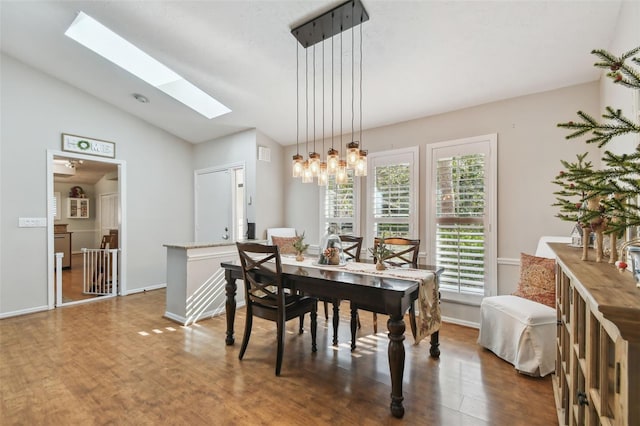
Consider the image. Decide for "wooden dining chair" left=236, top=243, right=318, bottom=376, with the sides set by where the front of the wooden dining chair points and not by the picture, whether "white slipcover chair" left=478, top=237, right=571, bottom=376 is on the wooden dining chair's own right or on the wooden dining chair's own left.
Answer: on the wooden dining chair's own right

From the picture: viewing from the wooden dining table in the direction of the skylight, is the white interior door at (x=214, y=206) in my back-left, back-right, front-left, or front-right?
front-right

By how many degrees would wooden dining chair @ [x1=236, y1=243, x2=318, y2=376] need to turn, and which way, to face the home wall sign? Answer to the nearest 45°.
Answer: approximately 90° to its left

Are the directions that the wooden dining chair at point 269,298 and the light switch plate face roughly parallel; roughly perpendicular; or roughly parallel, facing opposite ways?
roughly perpendicular

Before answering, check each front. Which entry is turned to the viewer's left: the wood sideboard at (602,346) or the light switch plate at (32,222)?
the wood sideboard

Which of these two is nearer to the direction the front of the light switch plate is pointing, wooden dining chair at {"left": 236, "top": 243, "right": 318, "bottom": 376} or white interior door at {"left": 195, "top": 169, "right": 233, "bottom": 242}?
the wooden dining chair

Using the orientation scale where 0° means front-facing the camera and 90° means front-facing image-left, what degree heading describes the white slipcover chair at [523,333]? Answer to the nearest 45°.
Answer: approximately 45°

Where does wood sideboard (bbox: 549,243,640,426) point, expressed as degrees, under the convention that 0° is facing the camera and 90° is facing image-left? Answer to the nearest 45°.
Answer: approximately 90°

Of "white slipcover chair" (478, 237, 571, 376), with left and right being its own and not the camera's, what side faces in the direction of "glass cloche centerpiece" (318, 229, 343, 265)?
front

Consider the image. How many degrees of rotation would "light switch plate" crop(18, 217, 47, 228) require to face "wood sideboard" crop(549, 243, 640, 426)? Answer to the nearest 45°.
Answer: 0° — it already faces it

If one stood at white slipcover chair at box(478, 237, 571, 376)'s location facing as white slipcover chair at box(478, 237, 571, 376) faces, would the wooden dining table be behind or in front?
in front

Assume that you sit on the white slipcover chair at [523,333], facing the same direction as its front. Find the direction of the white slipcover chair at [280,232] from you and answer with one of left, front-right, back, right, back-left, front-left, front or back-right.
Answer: front-right

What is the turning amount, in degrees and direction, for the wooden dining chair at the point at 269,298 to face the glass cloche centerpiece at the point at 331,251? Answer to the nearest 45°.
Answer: approximately 45° to its right

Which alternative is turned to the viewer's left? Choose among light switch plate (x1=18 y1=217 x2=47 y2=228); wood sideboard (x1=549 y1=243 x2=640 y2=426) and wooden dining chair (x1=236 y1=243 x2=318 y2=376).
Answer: the wood sideboard

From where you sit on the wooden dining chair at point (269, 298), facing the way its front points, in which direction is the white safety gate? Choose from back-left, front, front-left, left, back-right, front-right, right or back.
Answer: left

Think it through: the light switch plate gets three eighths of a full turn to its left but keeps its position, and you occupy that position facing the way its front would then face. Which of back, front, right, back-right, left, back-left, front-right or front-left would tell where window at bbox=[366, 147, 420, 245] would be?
right
